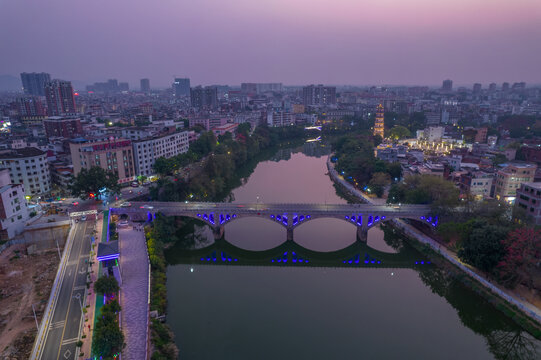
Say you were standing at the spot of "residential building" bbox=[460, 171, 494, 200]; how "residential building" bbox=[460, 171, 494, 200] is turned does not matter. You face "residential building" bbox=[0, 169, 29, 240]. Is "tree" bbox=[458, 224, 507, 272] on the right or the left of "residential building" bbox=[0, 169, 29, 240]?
left

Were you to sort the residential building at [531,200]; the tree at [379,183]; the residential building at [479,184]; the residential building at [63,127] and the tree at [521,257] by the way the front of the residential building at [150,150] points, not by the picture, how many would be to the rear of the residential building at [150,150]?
1

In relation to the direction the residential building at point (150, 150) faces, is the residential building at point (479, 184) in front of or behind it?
in front

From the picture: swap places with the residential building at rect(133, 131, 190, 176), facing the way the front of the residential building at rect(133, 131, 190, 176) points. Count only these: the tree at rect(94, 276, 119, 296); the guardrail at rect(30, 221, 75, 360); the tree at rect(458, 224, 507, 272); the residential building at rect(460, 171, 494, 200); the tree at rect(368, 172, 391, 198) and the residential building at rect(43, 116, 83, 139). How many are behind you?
1

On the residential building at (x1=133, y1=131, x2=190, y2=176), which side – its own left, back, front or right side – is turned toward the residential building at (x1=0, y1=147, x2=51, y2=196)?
right

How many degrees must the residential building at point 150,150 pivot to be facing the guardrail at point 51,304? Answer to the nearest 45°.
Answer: approximately 45° to its right

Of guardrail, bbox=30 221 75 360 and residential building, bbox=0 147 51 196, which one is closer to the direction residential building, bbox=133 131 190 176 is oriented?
the guardrail

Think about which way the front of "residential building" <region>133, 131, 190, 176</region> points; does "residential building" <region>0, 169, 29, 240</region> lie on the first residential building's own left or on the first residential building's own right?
on the first residential building's own right

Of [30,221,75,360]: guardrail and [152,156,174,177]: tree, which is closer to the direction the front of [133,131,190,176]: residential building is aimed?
the tree

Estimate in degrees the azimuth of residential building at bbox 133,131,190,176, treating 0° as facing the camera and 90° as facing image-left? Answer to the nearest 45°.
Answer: approximately 315°

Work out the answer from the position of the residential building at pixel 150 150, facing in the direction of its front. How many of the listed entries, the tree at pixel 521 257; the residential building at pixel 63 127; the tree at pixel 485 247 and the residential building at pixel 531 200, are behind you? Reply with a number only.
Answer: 1

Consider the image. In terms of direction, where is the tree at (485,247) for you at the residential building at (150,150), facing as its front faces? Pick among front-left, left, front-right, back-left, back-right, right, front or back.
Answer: front

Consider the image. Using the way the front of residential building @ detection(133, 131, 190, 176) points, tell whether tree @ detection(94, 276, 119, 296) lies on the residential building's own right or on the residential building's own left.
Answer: on the residential building's own right
